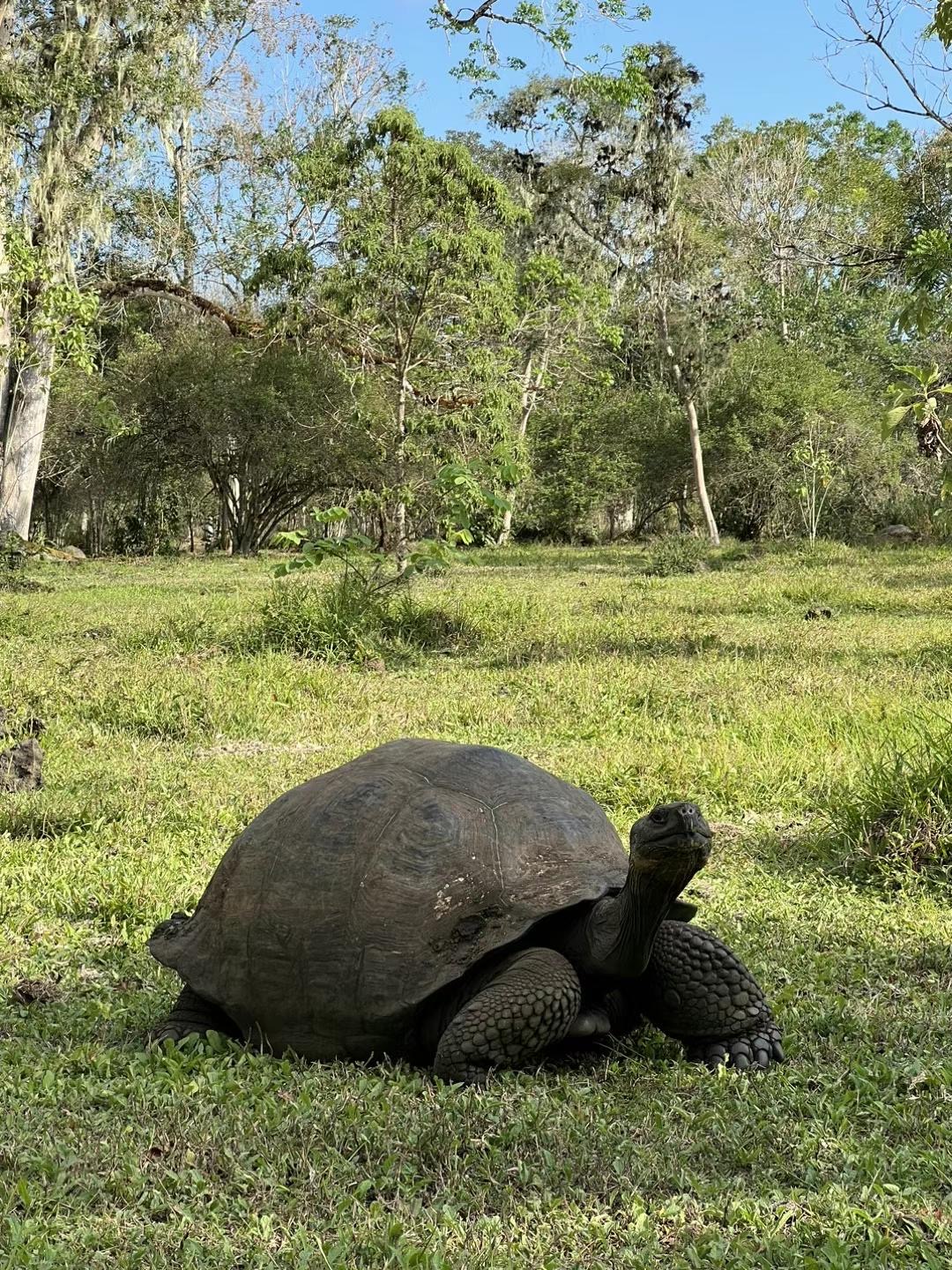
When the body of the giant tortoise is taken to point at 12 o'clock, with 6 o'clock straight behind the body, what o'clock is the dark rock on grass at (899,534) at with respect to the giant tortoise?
The dark rock on grass is roughly at 8 o'clock from the giant tortoise.

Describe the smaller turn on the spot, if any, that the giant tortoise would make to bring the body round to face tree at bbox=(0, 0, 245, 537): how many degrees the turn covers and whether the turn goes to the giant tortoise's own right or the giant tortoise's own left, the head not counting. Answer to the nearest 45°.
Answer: approximately 135° to the giant tortoise's own left

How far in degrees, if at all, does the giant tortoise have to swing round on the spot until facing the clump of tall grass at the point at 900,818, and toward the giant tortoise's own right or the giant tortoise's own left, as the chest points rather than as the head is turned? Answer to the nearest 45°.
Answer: approximately 90° to the giant tortoise's own left

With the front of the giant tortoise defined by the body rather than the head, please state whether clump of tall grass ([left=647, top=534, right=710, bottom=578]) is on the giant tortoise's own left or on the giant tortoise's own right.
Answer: on the giant tortoise's own left

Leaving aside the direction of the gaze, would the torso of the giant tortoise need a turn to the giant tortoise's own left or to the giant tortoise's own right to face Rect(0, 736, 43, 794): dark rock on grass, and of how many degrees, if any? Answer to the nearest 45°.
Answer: approximately 180°

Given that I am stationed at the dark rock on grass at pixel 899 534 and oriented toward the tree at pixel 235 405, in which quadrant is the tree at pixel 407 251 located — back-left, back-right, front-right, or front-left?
front-left

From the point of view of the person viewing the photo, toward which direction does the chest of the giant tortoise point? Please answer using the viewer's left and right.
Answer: facing the viewer and to the right of the viewer

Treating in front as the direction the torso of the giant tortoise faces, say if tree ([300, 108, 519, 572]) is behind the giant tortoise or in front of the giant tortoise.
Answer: behind

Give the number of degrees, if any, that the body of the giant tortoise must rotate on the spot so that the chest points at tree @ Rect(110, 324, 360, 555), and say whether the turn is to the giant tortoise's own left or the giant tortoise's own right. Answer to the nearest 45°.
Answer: approximately 135° to the giant tortoise's own left

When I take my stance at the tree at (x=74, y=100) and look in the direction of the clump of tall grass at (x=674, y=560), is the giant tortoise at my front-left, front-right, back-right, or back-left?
front-right

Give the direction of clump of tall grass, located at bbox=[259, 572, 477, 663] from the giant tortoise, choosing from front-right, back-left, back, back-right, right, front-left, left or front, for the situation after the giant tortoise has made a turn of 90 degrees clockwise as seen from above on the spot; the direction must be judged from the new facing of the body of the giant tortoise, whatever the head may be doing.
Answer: back-right
